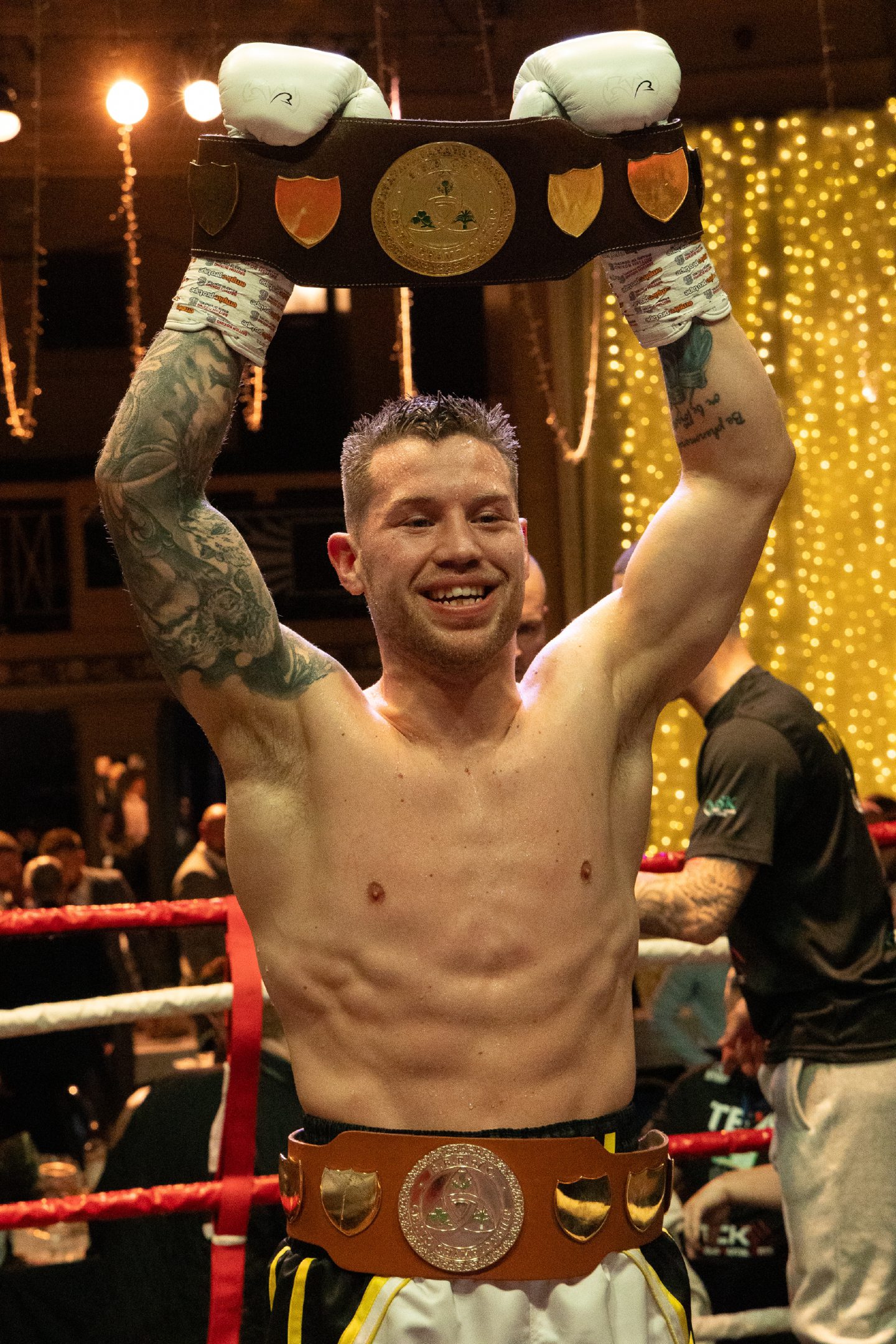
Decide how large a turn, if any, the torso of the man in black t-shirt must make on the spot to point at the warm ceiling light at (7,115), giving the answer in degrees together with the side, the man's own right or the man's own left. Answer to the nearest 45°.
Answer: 0° — they already face it

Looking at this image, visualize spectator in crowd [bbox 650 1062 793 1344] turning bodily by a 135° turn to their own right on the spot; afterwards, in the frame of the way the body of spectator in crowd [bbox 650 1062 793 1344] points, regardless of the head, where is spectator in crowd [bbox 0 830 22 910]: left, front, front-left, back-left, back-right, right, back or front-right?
front

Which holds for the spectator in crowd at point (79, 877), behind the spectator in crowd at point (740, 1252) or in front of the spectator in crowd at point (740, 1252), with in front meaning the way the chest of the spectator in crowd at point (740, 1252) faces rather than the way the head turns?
behind

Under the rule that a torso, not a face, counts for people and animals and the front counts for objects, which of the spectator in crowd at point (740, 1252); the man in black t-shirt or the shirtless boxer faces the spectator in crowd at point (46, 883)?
the man in black t-shirt

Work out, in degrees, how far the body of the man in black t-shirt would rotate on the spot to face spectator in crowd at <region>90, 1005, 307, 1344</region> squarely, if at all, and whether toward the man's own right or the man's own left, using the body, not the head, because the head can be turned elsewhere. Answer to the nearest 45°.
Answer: approximately 45° to the man's own left

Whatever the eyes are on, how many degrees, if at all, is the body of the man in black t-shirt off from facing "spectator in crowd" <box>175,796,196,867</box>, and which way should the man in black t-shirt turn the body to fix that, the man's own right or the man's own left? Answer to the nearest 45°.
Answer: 0° — they already face them

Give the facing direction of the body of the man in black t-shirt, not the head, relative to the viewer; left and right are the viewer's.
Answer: facing away from the viewer and to the left of the viewer

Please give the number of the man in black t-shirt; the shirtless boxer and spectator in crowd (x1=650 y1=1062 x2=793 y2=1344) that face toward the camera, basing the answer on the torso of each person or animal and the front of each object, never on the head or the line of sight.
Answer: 2
